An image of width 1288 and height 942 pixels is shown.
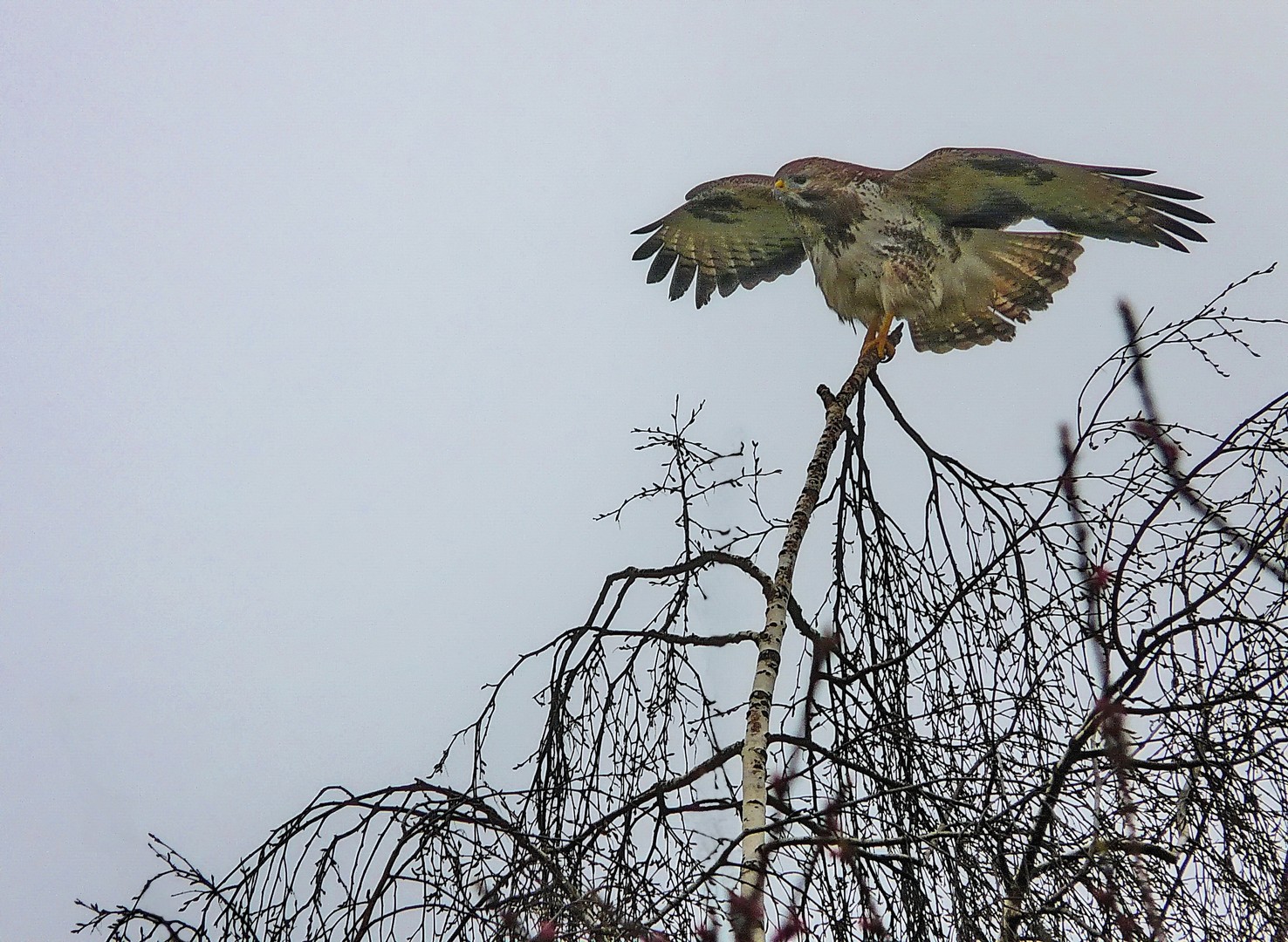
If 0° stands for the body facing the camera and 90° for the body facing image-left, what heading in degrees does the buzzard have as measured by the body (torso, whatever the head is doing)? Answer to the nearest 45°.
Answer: approximately 45°
